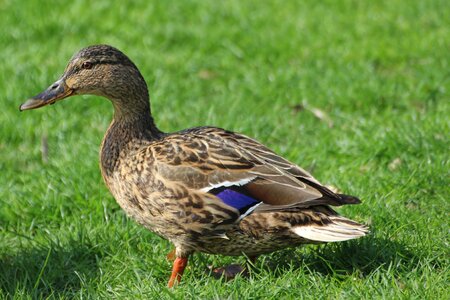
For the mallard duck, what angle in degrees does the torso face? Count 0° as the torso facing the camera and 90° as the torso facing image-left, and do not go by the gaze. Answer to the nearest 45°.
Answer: approximately 90°
